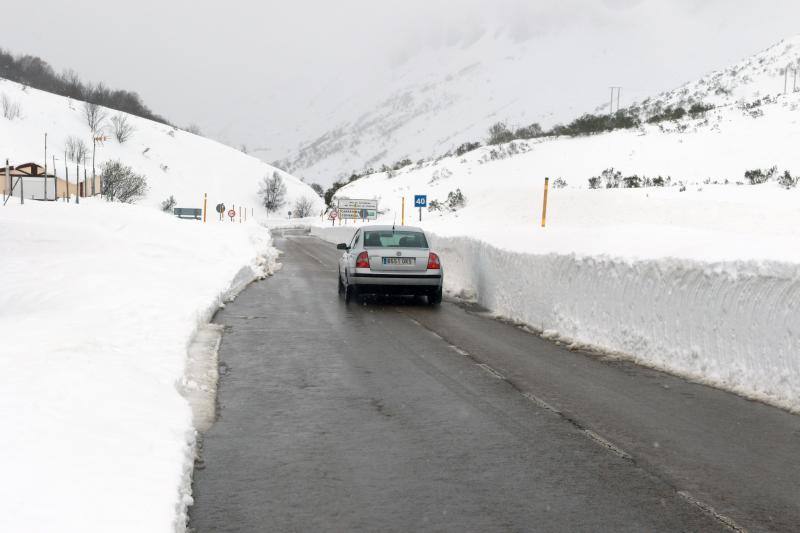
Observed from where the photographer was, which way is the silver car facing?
facing away from the viewer
